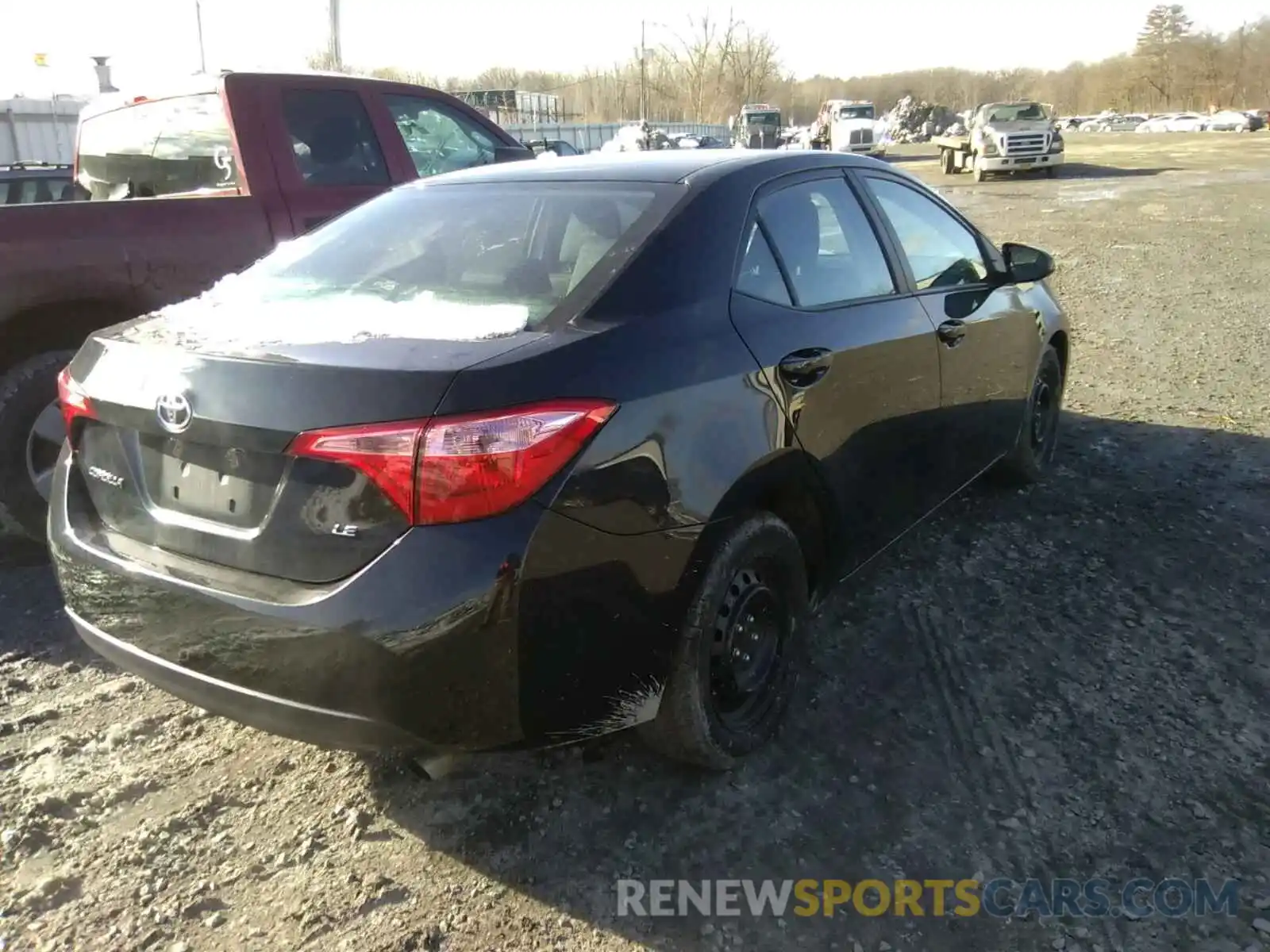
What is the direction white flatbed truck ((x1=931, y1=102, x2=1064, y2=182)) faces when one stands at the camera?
facing the viewer and to the right of the viewer

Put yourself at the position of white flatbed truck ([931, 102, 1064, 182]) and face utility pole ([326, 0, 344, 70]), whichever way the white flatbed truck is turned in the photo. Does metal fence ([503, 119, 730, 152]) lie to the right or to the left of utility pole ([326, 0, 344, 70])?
right

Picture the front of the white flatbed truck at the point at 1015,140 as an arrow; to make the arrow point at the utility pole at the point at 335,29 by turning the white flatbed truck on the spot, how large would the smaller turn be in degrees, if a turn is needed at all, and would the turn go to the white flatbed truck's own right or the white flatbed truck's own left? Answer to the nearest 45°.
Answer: approximately 135° to the white flatbed truck's own right

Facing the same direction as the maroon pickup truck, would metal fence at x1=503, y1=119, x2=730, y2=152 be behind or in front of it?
in front

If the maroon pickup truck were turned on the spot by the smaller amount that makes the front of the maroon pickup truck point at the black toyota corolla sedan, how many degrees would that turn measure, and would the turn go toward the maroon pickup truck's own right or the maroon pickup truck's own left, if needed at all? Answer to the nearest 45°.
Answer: approximately 135° to the maroon pickup truck's own right

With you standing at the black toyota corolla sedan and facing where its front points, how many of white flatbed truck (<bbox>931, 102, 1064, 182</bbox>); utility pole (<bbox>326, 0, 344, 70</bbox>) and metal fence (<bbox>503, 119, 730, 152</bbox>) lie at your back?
0

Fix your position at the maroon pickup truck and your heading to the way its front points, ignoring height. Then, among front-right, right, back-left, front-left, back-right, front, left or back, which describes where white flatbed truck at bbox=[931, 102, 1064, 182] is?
front

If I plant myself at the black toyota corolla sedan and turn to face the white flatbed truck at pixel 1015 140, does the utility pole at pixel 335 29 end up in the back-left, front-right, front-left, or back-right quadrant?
front-left

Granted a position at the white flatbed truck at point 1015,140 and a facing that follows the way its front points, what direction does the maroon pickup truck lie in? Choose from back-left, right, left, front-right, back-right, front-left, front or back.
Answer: front-right

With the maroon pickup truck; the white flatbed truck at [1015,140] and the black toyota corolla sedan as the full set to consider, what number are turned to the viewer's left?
0

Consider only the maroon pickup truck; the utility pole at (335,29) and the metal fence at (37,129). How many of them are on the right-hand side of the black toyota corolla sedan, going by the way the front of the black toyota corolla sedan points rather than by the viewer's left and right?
0

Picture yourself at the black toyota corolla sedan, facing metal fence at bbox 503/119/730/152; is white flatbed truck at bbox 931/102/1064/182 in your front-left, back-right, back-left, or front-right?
front-right

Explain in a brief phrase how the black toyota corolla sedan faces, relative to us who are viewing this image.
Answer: facing away from the viewer and to the right of the viewer

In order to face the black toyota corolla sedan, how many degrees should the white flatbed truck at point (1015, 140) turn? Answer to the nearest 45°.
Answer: approximately 45° to its right

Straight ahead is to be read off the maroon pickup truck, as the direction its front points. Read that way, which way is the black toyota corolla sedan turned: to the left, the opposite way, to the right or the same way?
the same way

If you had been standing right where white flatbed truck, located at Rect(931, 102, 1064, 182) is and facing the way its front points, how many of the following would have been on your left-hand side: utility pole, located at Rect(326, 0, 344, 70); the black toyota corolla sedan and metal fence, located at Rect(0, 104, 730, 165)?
0

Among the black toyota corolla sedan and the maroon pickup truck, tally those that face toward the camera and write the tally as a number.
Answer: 0

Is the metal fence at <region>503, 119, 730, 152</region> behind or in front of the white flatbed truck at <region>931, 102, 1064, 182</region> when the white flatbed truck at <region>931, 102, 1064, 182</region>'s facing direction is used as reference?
behind

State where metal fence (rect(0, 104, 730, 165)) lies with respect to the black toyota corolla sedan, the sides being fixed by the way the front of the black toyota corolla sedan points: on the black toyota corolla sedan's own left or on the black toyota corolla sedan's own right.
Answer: on the black toyota corolla sedan's own left

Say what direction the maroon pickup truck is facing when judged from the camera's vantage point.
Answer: facing away from the viewer and to the right of the viewer
